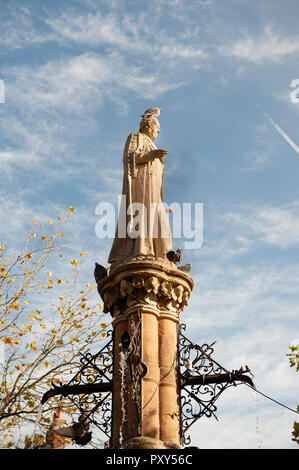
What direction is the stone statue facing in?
to the viewer's right
